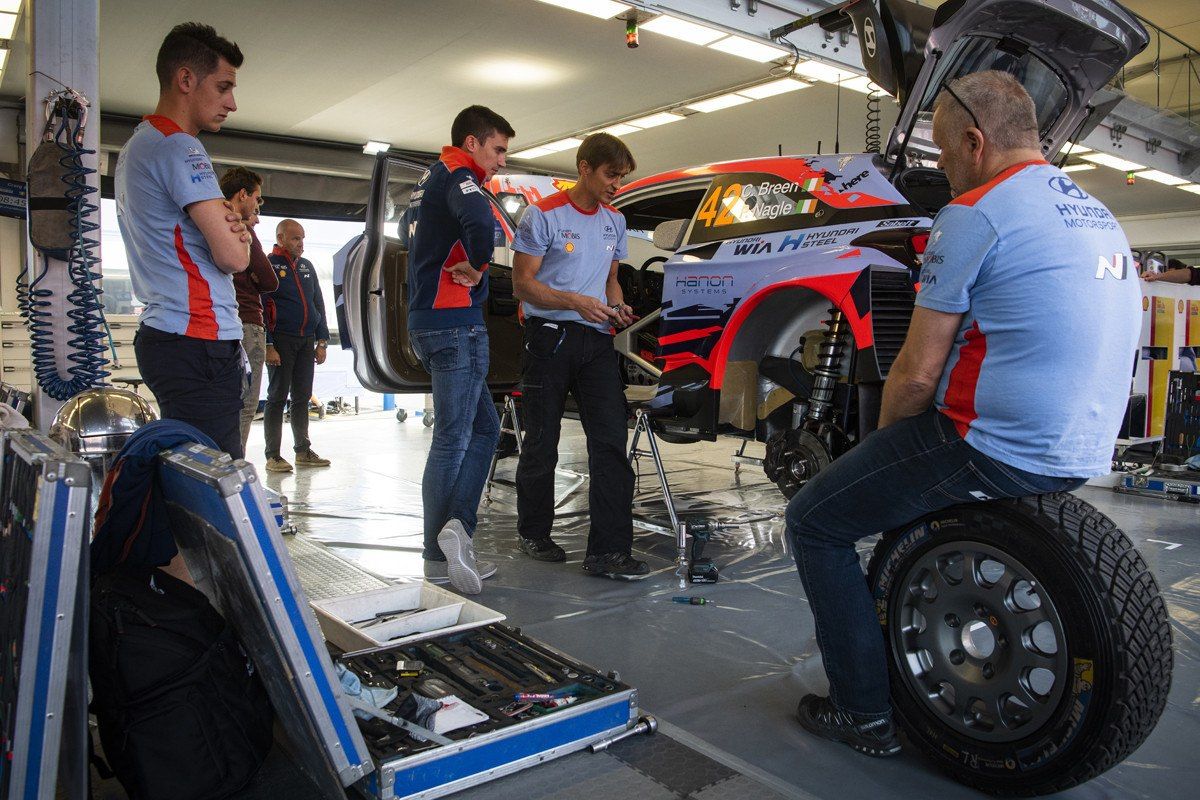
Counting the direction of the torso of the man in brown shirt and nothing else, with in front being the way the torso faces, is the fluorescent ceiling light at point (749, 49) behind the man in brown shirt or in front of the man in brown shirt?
in front

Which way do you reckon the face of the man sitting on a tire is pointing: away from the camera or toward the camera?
away from the camera

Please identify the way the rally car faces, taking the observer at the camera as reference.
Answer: facing away from the viewer and to the left of the viewer

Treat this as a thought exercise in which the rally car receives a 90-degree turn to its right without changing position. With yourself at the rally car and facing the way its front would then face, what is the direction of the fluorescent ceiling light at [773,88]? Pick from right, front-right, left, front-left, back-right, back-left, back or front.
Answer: front-left

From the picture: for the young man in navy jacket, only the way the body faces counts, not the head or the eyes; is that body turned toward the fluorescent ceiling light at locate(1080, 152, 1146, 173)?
yes

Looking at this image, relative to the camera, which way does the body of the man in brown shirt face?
to the viewer's right

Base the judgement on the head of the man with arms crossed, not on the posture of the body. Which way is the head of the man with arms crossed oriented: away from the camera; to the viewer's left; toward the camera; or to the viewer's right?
to the viewer's right

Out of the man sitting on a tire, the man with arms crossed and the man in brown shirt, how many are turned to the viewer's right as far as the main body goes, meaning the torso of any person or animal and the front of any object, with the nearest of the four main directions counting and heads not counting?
2

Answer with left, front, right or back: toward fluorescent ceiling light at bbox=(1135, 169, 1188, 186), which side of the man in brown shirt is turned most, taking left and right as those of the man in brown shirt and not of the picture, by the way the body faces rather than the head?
front

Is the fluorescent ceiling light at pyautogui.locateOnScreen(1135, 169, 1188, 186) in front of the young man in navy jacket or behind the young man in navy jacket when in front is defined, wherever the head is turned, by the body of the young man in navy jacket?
in front

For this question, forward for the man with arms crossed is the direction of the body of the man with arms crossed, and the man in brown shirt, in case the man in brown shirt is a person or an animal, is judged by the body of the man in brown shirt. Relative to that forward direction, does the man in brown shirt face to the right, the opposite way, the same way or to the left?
the same way

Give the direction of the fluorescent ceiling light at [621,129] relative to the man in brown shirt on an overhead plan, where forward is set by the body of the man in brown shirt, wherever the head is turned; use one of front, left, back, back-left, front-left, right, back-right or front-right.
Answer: front-left

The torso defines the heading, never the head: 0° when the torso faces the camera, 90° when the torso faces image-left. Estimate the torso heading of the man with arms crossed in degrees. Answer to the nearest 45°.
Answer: approximately 270°

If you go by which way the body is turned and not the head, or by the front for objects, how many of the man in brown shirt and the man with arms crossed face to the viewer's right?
2

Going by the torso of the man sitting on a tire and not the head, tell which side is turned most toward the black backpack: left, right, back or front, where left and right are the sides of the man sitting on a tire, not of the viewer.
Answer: left

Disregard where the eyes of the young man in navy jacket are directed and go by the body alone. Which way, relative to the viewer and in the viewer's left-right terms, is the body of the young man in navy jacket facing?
facing away from the viewer and to the right of the viewer
